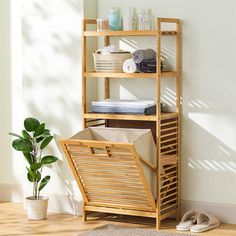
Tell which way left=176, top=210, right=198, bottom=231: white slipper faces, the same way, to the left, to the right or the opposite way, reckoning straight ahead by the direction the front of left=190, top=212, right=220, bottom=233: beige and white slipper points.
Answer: the same way

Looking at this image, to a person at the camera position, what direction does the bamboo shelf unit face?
facing the viewer and to the left of the viewer
